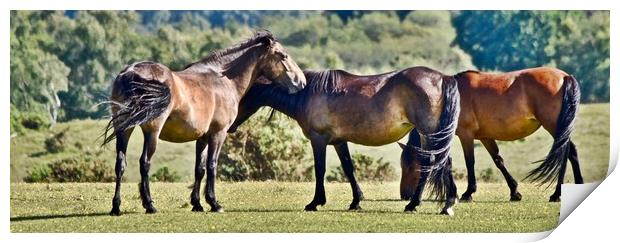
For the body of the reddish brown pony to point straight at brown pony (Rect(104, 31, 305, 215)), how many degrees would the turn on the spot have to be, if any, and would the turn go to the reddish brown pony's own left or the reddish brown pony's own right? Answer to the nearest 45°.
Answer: approximately 45° to the reddish brown pony's own left

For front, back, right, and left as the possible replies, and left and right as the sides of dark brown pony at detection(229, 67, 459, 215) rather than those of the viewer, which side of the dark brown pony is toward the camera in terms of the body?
left

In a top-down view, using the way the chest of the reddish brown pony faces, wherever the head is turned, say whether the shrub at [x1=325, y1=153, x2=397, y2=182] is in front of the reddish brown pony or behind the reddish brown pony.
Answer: in front

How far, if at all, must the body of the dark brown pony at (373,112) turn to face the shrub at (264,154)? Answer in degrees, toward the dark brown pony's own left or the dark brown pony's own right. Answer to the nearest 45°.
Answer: approximately 45° to the dark brown pony's own right

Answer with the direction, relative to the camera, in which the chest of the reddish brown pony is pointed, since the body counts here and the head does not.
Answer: to the viewer's left

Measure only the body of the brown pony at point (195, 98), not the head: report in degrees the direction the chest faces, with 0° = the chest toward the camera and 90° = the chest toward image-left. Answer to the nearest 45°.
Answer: approximately 225°

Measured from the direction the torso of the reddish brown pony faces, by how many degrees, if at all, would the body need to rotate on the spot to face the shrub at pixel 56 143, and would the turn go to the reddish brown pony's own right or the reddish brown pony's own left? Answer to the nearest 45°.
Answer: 0° — it already faces it

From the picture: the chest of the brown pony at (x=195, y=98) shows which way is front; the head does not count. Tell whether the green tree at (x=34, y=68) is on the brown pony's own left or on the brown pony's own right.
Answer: on the brown pony's own left
